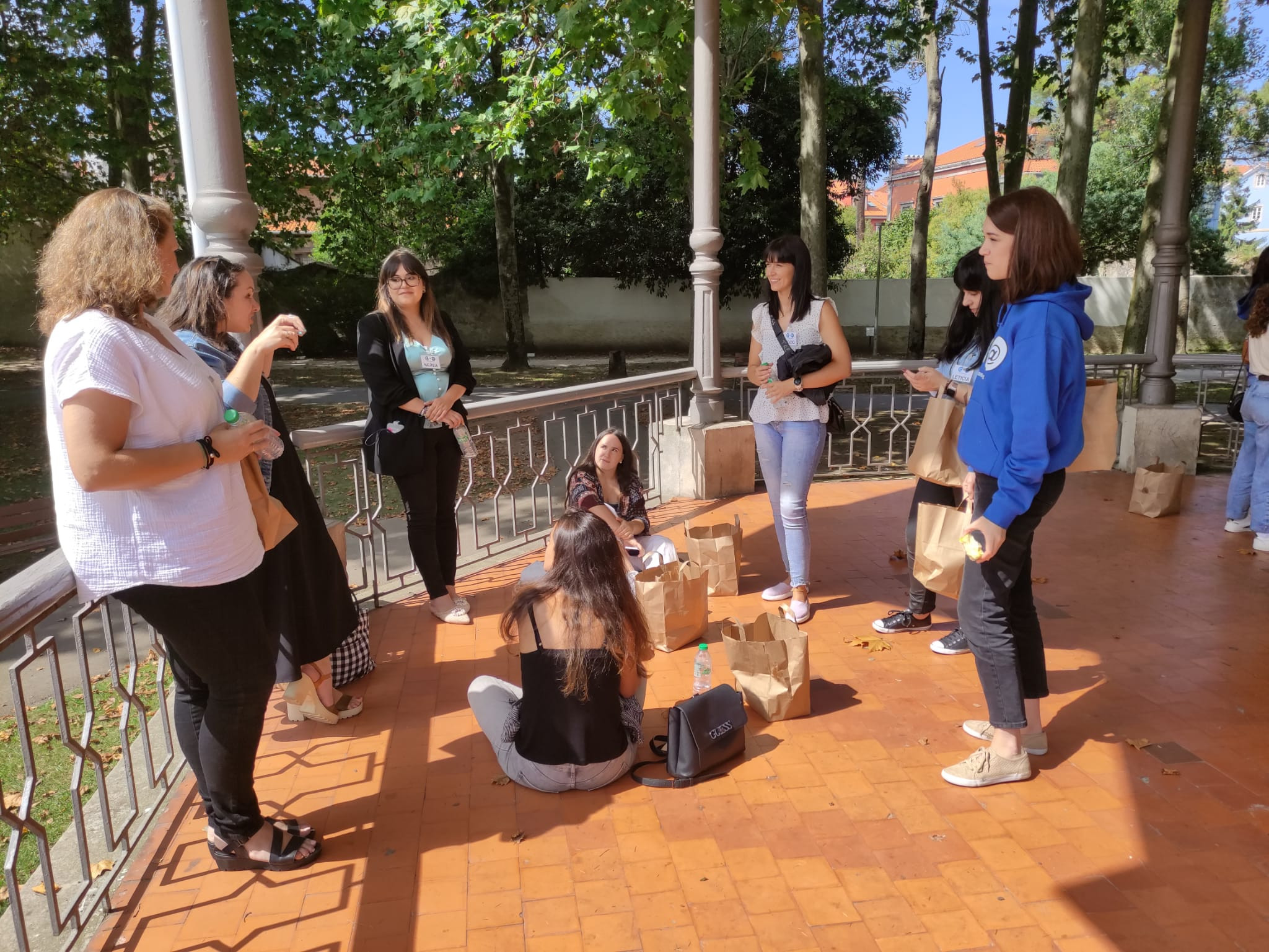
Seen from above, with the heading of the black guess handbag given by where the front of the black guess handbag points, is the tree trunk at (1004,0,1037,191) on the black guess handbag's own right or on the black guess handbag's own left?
on the black guess handbag's own left

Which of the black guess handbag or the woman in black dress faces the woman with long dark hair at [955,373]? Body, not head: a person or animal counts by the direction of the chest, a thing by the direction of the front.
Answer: the woman in black dress

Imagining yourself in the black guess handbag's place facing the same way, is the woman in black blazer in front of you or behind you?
behind

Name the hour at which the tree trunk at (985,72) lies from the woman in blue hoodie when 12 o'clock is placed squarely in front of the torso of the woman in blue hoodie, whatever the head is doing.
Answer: The tree trunk is roughly at 3 o'clock from the woman in blue hoodie.

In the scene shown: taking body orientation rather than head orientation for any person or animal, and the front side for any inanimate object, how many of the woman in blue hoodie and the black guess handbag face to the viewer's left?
1

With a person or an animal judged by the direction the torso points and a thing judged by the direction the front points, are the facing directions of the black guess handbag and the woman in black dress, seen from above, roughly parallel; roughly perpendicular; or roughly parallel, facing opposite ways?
roughly perpendicular

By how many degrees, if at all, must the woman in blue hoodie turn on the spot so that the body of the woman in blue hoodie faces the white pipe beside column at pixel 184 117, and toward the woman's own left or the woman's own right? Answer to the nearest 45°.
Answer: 0° — they already face it

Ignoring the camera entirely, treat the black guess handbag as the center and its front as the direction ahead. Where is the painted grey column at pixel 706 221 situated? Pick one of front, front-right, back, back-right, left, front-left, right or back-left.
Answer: back-left

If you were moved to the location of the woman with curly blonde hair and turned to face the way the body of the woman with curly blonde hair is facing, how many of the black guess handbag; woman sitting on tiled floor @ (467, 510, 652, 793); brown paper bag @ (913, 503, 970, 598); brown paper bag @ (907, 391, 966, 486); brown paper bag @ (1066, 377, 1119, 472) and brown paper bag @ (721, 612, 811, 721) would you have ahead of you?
6

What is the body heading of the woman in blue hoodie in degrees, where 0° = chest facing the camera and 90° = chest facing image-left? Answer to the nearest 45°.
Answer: approximately 90°

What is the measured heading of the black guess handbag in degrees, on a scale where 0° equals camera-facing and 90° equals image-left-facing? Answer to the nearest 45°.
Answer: approximately 315°

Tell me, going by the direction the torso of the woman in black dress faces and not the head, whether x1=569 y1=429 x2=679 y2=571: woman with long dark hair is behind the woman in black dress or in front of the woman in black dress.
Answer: in front

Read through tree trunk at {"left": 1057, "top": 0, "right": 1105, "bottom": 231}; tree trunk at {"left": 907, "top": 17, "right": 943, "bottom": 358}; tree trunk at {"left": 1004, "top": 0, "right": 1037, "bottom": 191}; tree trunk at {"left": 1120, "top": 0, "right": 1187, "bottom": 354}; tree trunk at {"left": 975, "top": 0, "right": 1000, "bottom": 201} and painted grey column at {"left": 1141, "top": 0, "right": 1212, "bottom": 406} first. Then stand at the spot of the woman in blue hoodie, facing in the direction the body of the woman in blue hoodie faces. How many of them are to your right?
6

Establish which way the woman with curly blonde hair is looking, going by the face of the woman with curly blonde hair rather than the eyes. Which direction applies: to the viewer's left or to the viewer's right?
to the viewer's right

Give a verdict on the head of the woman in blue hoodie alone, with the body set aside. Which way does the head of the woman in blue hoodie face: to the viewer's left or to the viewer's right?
to the viewer's left

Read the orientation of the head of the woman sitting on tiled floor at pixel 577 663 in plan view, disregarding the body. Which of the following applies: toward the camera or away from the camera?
away from the camera

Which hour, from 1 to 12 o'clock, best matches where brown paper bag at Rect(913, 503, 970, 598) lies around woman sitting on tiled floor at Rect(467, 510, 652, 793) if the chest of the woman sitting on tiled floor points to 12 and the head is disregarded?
The brown paper bag is roughly at 2 o'clock from the woman sitting on tiled floor.

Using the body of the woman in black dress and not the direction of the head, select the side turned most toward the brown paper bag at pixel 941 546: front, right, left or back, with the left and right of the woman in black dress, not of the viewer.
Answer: front

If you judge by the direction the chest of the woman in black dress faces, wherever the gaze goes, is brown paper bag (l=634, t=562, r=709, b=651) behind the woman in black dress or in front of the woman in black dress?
in front

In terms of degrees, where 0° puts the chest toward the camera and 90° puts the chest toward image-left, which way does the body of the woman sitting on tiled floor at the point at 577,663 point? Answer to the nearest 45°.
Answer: approximately 180°

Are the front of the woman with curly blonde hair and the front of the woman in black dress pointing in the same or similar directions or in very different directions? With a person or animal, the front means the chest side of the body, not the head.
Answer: same or similar directions

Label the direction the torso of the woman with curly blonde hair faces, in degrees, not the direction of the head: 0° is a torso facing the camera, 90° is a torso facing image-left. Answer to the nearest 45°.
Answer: approximately 270°
